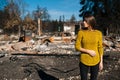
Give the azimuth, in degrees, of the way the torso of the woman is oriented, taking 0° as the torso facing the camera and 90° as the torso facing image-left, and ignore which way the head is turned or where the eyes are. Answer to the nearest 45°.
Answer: approximately 0°
